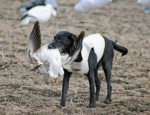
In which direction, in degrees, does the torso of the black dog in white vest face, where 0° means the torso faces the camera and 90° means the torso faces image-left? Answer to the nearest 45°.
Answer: approximately 45°
